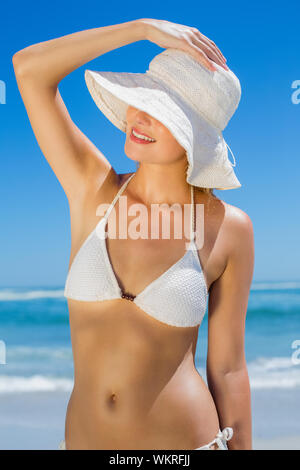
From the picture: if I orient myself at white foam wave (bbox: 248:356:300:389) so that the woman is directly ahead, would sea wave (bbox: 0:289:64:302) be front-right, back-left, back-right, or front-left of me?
back-right

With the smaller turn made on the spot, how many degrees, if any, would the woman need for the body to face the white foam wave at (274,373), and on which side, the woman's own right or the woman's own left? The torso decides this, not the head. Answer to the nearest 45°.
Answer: approximately 135° to the woman's own right

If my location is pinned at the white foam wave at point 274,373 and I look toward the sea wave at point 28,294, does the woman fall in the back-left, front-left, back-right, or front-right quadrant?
back-left

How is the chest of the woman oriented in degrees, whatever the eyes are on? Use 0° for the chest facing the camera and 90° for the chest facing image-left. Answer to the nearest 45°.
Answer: approximately 45°

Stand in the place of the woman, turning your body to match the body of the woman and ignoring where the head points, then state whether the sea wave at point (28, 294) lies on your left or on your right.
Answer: on your right

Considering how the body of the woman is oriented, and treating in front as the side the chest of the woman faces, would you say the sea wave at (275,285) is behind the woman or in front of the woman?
behind
